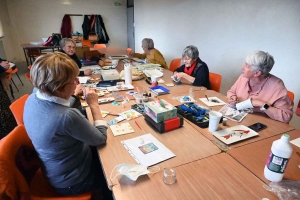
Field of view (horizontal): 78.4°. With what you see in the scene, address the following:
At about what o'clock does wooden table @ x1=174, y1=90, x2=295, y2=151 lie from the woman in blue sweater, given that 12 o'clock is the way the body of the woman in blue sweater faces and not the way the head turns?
The wooden table is roughly at 2 o'clock from the woman in blue sweater.

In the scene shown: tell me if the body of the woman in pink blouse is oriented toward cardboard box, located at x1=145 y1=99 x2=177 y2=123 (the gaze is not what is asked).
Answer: yes

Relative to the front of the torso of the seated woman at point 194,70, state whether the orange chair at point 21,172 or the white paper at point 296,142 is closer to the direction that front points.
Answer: the orange chair

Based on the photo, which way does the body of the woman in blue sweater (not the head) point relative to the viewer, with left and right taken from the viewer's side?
facing away from the viewer and to the right of the viewer

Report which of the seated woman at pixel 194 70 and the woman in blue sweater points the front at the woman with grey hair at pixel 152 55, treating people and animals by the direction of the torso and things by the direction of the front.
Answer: the woman in blue sweater

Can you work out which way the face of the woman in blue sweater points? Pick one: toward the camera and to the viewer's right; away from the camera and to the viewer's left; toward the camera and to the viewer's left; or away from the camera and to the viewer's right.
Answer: away from the camera and to the viewer's right

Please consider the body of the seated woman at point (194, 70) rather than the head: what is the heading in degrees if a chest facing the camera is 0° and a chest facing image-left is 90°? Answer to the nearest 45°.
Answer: approximately 45°

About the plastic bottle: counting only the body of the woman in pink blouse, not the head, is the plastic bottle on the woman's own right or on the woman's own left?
on the woman's own left

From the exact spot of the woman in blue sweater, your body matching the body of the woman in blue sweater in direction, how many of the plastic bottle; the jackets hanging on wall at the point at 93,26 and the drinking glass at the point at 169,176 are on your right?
2

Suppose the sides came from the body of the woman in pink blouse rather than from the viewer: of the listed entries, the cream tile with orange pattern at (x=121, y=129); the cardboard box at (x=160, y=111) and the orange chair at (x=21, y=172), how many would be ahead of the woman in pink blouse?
3

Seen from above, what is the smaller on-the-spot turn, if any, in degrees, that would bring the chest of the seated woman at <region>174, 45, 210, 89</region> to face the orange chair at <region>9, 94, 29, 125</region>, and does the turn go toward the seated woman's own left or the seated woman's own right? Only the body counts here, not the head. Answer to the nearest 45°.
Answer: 0° — they already face it

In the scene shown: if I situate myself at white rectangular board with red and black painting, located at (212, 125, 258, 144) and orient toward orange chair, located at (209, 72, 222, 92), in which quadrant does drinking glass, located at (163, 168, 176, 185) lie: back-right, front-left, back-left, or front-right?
back-left
